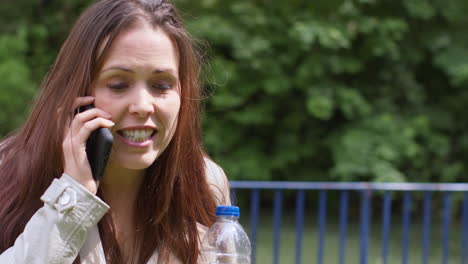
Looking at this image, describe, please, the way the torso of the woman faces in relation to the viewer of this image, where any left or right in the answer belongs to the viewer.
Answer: facing the viewer
